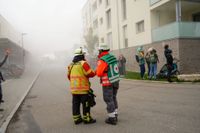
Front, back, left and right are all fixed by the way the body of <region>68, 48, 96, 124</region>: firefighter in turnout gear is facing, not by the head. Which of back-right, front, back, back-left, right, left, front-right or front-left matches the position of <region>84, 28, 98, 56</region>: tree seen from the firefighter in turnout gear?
front-left

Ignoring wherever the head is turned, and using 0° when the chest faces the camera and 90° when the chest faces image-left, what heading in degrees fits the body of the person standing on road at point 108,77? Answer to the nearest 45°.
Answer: approximately 135°

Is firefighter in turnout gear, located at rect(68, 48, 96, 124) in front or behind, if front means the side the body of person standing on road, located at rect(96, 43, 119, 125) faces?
in front

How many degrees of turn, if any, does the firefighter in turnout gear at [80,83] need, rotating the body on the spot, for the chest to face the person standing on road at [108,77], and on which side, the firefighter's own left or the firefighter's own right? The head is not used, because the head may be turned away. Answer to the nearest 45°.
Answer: approximately 45° to the firefighter's own right

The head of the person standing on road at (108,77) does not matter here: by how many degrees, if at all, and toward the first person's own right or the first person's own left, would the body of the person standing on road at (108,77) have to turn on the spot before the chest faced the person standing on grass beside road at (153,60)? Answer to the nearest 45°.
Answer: approximately 45° to the first person's own right

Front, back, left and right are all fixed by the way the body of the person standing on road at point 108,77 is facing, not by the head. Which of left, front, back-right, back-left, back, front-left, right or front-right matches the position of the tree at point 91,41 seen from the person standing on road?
front-right

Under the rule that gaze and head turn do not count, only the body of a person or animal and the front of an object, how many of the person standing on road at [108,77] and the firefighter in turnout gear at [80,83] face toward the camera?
0

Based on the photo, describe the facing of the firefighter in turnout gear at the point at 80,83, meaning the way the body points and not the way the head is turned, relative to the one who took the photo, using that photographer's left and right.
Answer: facing away from the viewer and to the right of the viewer
